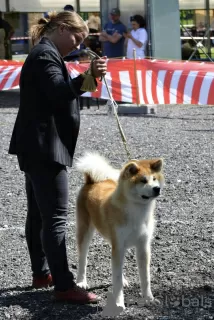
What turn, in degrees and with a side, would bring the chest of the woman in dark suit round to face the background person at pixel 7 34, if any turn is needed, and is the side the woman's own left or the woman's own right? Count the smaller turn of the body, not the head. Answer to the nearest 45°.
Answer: approximately 90° to the woman's own left

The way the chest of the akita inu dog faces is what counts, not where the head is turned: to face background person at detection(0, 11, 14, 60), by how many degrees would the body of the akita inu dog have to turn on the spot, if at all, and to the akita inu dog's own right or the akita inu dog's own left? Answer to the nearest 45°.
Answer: approximately 135° to the akita inu dog's own left

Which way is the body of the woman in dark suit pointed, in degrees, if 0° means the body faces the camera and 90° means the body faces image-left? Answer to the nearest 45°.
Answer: approximately 270°

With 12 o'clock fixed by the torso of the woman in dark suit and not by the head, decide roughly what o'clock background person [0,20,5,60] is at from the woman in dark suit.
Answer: The background person is roughly at 9 o'clock from the woman in dark suit.

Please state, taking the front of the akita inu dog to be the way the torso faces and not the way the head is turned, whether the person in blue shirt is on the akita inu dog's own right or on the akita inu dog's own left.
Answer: on the akita inu dog's own left

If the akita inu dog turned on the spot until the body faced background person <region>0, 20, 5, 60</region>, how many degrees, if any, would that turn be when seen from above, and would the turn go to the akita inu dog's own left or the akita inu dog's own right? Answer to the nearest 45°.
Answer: approximately 135° to the akita inu dog's own left

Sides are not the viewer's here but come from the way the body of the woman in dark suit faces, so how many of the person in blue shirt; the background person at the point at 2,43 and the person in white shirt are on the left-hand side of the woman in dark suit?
3

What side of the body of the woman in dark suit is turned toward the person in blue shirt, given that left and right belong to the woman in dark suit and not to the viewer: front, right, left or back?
left

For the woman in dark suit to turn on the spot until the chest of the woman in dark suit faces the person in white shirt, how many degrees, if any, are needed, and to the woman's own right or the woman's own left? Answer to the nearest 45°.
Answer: approximately 90° to the woman's own left
